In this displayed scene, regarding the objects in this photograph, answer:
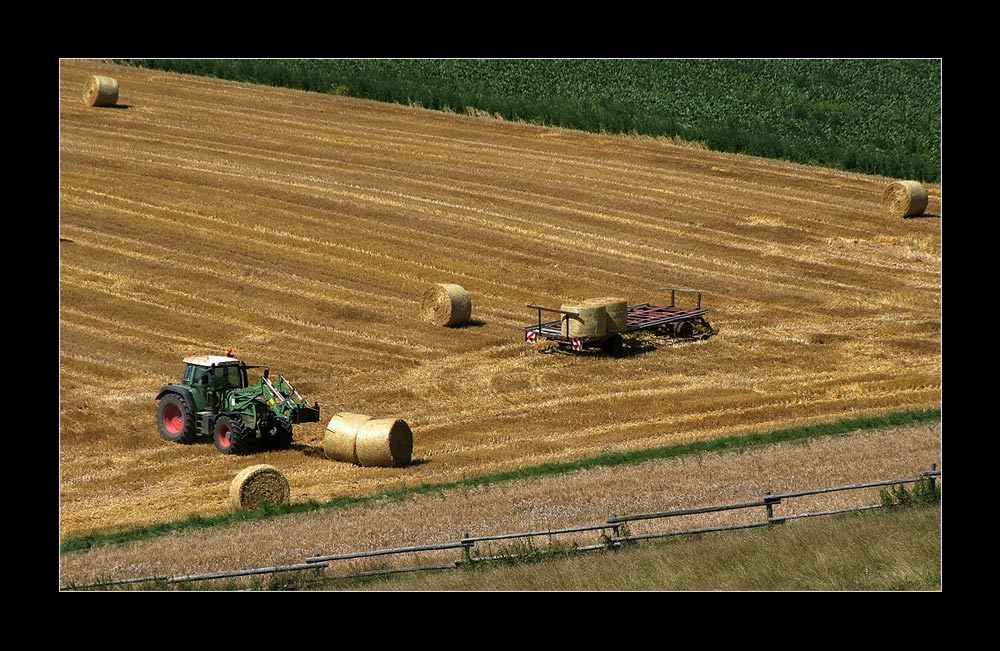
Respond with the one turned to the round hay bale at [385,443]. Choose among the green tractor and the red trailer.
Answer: the green tractor

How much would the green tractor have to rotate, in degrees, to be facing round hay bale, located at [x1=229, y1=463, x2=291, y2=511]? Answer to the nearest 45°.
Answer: approximately 45° to its right

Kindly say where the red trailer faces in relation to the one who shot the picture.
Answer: facing away from the viewer and to the right of the viewer

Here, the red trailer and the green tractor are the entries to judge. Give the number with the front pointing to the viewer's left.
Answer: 0

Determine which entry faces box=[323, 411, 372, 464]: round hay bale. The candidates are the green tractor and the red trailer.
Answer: the green tractor

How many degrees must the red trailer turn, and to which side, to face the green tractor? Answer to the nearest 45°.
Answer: approximately 180°

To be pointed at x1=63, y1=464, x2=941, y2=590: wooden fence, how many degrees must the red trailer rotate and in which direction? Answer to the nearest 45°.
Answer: approximately 135° to its right

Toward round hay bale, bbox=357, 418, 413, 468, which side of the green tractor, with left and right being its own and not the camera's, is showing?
front

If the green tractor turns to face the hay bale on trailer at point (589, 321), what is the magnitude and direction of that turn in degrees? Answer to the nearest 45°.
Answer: approximately 90° to its left
